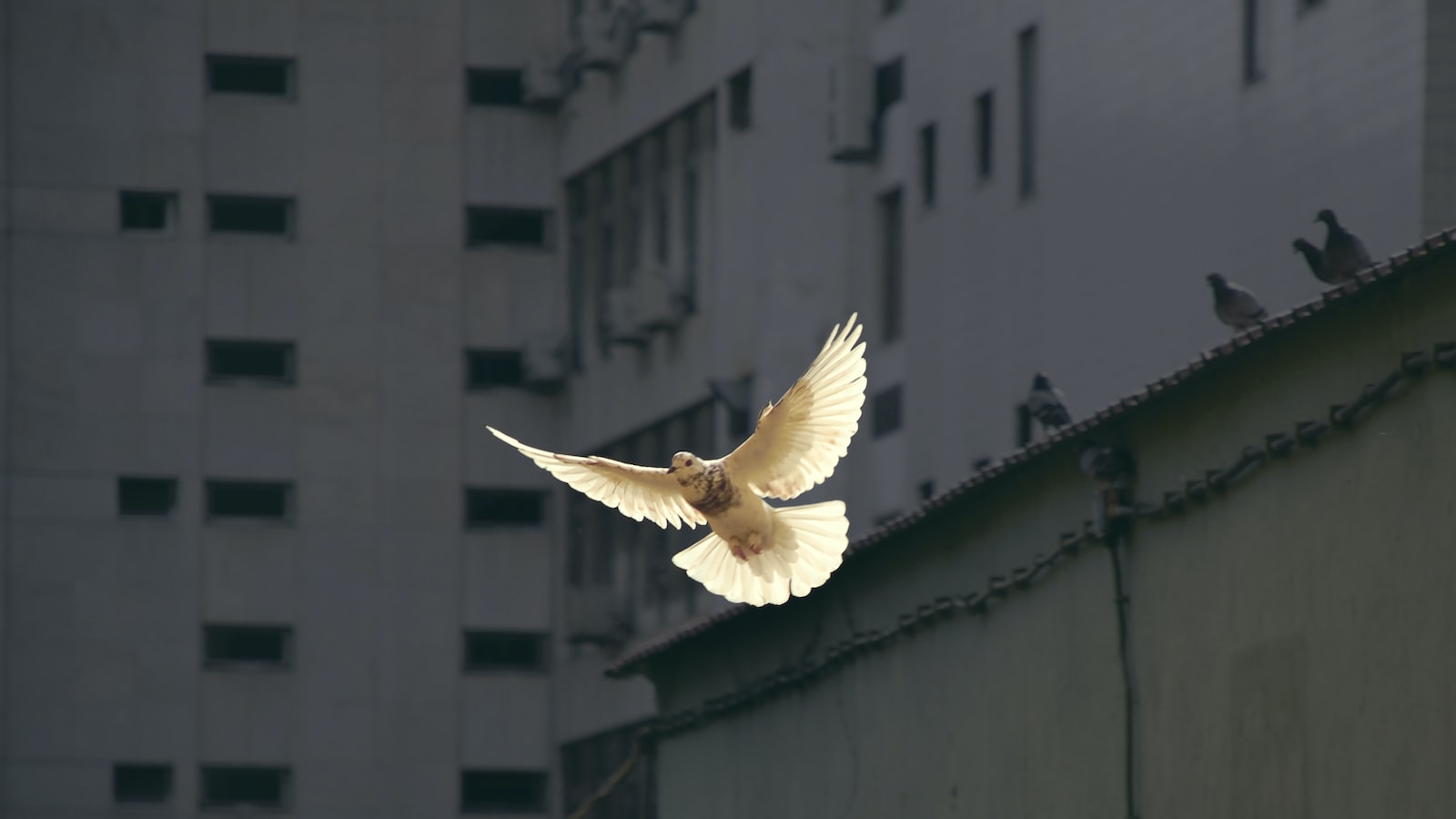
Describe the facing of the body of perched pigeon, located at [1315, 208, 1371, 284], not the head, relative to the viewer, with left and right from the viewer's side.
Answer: facing to the left of the viewer

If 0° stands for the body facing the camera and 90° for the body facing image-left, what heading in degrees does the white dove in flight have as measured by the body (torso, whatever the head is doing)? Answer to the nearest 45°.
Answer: approximately 45°

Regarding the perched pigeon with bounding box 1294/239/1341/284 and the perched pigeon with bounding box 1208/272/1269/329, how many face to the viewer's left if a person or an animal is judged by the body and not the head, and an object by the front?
2

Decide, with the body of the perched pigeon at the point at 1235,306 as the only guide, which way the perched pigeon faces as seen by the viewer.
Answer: to the viewer's left

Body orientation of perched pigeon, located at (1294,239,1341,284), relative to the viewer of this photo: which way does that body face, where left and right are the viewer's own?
facing to the left of the viewer

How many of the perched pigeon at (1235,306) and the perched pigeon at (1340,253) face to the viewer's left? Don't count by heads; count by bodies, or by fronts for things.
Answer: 2
